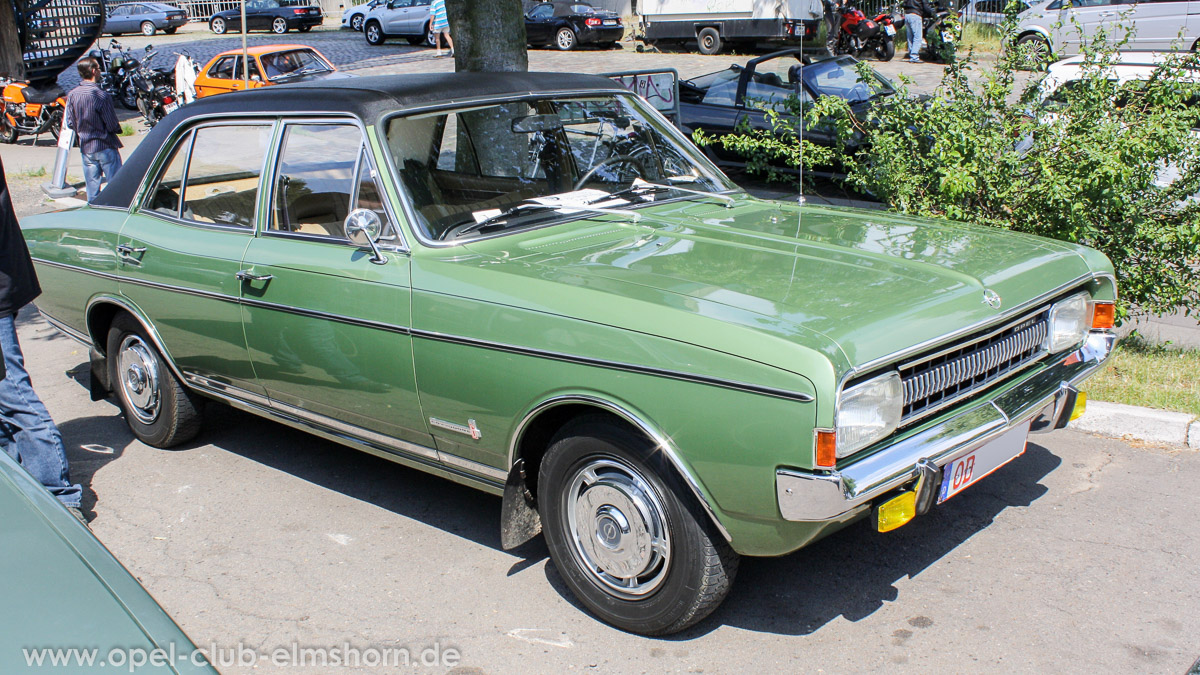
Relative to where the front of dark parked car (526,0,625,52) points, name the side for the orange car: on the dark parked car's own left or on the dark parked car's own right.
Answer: on the dark parked car's own left

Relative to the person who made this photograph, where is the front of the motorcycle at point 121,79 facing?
facing the viewer and to the right of the viewer

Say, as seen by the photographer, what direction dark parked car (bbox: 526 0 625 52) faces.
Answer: facing away from the viewer and to the left of the viewer

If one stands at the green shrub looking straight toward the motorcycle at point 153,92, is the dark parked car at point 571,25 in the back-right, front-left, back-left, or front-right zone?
front-right

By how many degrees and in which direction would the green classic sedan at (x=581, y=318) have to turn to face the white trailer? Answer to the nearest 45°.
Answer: approximately 135° to its left

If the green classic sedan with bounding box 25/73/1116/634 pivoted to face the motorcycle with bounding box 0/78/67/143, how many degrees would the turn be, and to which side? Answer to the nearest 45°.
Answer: approximately 180°

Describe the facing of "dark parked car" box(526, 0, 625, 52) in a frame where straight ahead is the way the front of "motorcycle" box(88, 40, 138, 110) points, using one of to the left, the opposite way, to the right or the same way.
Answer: the opposite way

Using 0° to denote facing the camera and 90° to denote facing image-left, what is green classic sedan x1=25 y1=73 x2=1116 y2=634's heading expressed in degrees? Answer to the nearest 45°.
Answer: approximately 315°

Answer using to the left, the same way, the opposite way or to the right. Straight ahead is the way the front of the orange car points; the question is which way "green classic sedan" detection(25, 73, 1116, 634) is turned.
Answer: the same way

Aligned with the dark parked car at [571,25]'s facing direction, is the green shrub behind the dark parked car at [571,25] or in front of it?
behind

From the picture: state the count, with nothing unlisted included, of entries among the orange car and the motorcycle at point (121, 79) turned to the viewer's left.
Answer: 0

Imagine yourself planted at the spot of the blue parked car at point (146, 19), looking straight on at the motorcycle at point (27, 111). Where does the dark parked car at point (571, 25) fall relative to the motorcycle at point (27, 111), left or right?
left

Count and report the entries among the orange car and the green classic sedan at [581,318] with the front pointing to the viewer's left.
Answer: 0
